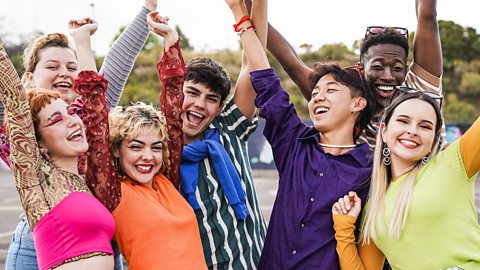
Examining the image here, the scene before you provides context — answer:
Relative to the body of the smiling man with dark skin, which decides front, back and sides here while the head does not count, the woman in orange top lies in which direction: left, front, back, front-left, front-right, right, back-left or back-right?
front-right

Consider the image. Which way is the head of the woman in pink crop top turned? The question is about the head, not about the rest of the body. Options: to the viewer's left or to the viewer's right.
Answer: to the viewer's right

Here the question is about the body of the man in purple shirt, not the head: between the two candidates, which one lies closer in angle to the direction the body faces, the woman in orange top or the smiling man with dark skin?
the woman in orange top

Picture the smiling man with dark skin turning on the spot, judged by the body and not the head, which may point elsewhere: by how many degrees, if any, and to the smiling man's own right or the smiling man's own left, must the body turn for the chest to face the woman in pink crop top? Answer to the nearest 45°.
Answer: approximately 45° to the smiling man's own right

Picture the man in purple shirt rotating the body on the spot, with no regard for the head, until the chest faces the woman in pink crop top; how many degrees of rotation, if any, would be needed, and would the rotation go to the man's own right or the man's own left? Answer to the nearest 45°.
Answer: approximately 45° to the man's own right

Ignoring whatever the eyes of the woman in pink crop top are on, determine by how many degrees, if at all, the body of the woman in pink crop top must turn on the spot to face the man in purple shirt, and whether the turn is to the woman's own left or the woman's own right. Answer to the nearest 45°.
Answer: approximately 45° to the woman's own left

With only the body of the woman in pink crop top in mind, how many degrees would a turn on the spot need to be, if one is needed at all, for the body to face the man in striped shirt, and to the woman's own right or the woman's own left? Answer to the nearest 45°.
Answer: approximately 45° to the woman's own left

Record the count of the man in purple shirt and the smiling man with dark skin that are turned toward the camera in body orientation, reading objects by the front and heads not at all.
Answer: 2

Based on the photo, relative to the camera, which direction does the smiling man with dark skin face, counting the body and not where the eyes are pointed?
toward the camera

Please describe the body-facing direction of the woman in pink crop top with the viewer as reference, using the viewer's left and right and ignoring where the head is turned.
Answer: facing the viewer and to the right of the viewer

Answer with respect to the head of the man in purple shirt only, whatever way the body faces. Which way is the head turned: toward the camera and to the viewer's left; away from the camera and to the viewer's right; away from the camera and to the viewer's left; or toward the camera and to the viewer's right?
toward the camera and to the viewer's left
